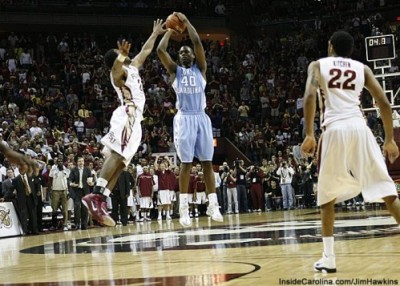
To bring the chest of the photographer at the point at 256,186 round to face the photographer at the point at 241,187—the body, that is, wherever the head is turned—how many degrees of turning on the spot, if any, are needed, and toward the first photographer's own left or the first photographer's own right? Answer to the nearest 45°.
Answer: approximately 45° to the first photographer's own right

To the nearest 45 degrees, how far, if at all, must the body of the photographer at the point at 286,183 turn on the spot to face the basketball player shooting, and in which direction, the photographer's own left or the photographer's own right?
0° — they already face them

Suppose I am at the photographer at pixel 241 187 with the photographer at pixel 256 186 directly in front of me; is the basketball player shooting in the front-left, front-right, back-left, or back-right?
back-right

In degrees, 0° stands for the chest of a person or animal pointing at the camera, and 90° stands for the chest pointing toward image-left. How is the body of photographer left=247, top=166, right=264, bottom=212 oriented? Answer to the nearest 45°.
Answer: approximately 0°

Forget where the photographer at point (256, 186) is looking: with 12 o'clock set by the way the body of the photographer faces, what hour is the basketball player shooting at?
The basketball player shooting is roughly at 12 o'clock from the photographer.

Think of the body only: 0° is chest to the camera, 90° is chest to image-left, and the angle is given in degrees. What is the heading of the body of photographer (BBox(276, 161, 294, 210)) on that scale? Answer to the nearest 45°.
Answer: approximately 0°

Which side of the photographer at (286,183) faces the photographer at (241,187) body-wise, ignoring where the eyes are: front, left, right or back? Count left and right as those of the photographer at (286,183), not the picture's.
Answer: right
